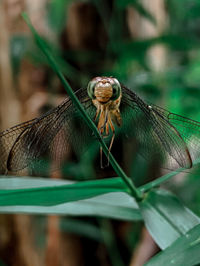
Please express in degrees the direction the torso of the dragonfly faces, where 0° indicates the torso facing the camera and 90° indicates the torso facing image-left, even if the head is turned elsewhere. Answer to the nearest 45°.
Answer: approximately 0°

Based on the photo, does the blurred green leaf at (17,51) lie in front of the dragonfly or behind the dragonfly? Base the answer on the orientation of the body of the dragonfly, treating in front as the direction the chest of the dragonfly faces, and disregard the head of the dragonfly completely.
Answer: behind

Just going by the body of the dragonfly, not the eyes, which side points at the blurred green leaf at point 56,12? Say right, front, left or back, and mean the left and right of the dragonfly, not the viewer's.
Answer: back
